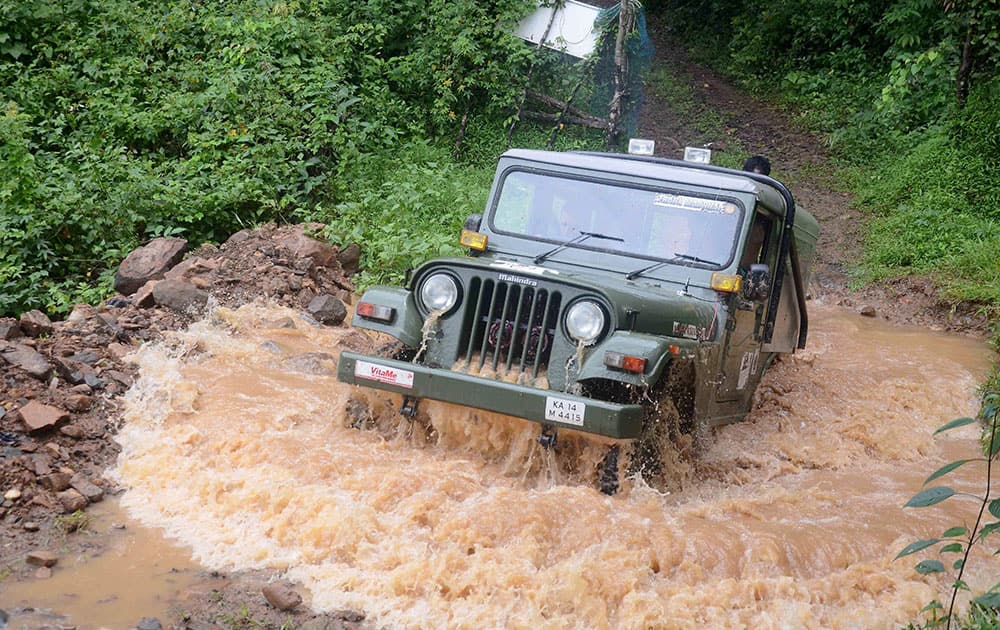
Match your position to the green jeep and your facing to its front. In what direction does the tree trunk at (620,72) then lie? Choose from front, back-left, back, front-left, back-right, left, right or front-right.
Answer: back-right

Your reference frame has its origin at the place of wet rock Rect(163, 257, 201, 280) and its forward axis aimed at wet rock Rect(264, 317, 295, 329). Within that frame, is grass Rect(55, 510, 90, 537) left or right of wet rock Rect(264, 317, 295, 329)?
right

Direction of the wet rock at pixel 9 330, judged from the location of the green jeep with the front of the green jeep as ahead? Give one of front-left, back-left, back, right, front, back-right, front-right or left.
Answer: front-right

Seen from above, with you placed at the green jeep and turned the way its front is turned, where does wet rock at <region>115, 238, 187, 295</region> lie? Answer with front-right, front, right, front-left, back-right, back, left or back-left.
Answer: right

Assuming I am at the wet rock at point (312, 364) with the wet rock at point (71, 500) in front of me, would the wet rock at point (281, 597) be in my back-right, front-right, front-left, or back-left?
front-left

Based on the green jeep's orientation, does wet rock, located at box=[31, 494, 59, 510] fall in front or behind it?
in front

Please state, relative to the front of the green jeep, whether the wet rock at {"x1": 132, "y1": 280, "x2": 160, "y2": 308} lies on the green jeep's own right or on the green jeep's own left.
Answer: on the green jeep's own right

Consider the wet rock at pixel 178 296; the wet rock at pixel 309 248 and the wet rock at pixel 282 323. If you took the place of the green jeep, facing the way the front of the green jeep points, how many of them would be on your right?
3

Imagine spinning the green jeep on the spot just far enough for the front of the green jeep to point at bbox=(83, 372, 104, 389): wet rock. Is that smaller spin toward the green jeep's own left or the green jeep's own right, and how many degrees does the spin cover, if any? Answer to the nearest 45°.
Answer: approximately 45° to the green jeep's own right

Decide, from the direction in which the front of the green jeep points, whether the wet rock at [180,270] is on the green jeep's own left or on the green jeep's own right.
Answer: on the green jeep's own right

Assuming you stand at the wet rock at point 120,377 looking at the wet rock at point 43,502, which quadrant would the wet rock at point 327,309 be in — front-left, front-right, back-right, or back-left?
back-left

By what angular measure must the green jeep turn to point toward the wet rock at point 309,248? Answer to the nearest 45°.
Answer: approximately 90° to its right

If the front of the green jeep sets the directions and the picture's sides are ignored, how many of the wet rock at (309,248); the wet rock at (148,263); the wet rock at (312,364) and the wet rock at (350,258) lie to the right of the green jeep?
4

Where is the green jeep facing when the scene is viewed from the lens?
facing the viewer and to the left of the viewer

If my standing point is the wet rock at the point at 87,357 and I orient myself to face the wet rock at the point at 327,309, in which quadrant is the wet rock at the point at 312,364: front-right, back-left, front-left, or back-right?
front-right

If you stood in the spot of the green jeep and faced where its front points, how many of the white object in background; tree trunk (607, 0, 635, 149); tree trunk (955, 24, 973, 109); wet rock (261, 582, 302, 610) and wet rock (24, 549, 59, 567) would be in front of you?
2

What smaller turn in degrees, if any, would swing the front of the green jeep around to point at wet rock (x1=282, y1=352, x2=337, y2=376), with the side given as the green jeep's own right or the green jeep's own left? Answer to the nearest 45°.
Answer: approximately 90° to the green jeep's own right

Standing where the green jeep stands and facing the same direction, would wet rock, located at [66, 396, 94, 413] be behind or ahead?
ahead
